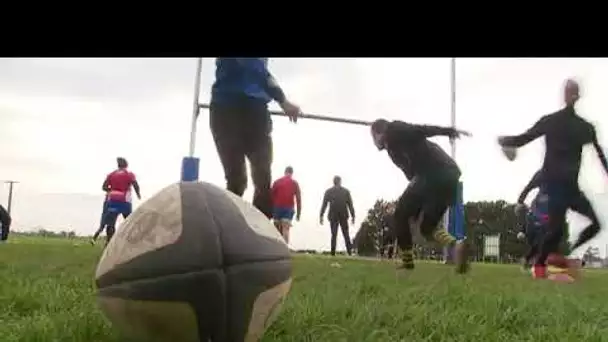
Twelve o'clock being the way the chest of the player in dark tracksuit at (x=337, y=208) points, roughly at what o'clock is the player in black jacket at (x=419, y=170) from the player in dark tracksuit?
The player in black jacket is roughly at 6 o'clock from the player in dark tracksuit.

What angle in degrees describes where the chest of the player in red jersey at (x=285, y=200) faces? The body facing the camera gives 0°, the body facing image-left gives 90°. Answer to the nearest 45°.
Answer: approximately 180°

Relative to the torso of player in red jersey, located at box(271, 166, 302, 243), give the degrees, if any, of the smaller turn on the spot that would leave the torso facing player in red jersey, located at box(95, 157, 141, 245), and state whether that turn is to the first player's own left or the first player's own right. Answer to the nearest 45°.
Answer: approximately 90° to the first player's own left

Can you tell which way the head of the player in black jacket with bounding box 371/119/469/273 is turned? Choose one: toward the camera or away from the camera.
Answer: toward the camera

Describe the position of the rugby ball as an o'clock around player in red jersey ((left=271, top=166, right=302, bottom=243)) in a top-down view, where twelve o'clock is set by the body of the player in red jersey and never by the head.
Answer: The rugby ball is roughly at 6 o'clock from the player in red jersey.

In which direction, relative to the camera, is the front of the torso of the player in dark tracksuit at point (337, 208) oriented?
away from the camera

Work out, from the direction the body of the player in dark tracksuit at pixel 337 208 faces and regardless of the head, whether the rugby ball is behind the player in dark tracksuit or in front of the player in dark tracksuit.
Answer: behind

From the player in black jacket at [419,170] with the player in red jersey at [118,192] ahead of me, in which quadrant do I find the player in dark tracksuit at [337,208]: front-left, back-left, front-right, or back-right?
front-right

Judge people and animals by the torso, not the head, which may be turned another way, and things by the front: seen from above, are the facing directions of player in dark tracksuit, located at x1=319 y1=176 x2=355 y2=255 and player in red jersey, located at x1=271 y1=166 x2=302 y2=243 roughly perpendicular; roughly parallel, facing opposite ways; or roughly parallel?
roughly parallel

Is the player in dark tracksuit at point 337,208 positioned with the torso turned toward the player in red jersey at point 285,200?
no
